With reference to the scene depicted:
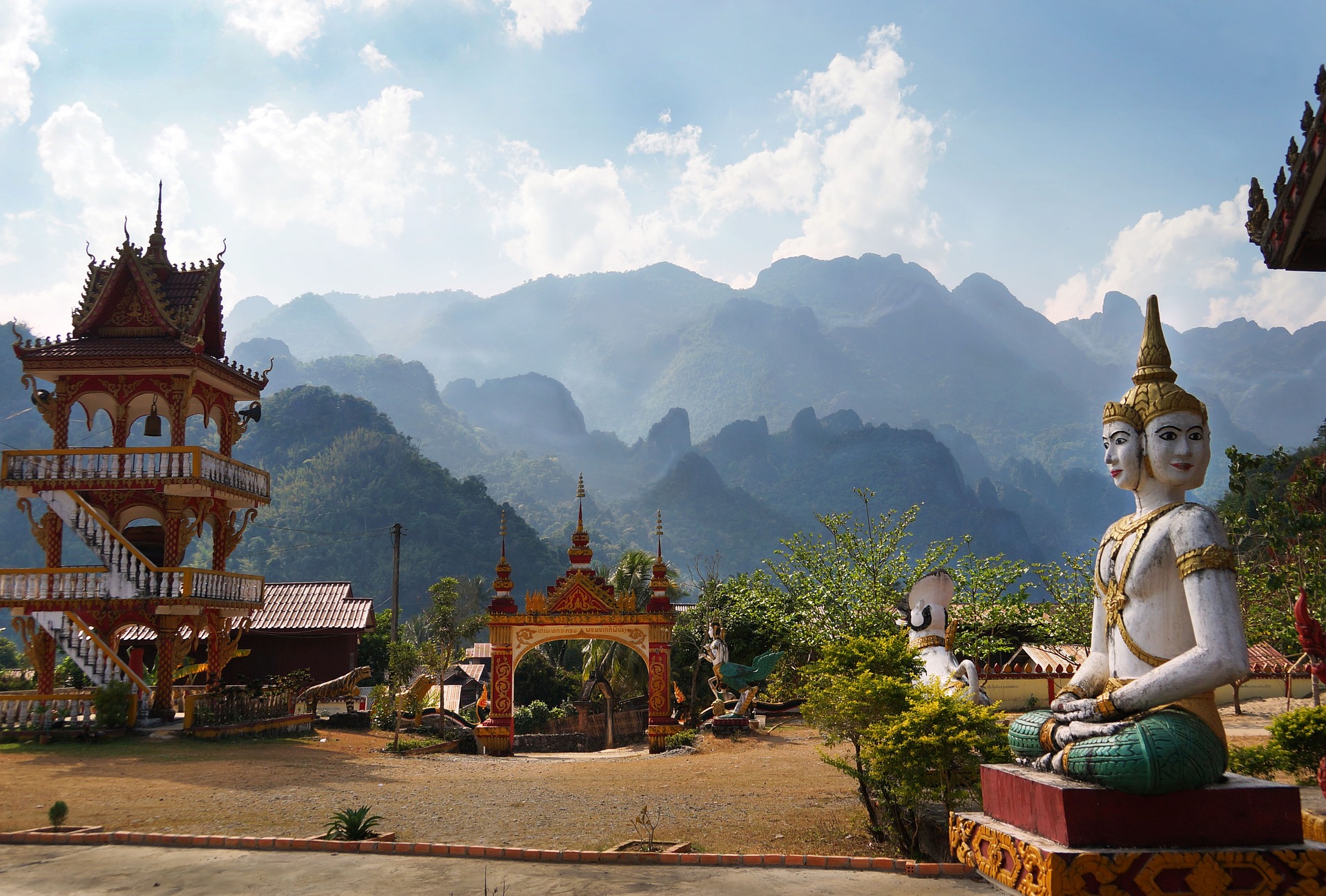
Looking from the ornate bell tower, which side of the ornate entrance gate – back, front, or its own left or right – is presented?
right

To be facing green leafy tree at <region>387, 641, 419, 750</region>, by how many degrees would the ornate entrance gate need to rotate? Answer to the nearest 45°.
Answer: approximately 135° to its right

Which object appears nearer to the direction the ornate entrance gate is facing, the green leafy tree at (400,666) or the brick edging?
the brick edging

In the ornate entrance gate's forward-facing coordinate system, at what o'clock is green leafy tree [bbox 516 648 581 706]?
The green leafy tree is roughly at 6 o'clock from the ornate entrance gate.

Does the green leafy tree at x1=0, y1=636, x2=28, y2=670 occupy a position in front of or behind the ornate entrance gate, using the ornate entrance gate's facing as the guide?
behind

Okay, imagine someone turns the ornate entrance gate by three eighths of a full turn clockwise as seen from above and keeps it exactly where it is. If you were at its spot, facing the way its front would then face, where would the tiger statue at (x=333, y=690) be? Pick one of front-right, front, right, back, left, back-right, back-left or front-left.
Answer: front

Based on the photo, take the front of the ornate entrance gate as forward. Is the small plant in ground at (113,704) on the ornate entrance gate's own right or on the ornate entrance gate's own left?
on the ornate entrance gate's own right

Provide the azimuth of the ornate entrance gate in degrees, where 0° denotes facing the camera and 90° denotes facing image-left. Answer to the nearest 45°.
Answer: approximately 0°

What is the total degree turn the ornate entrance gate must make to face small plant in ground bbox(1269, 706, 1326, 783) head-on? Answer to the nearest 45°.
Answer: approximately 45° to its left

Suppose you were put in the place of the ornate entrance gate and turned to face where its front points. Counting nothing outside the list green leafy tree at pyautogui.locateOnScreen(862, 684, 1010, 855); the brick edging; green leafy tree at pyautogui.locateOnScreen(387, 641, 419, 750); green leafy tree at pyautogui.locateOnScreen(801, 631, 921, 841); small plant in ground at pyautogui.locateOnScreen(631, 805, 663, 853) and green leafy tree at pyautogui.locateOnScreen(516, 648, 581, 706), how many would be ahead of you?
4
